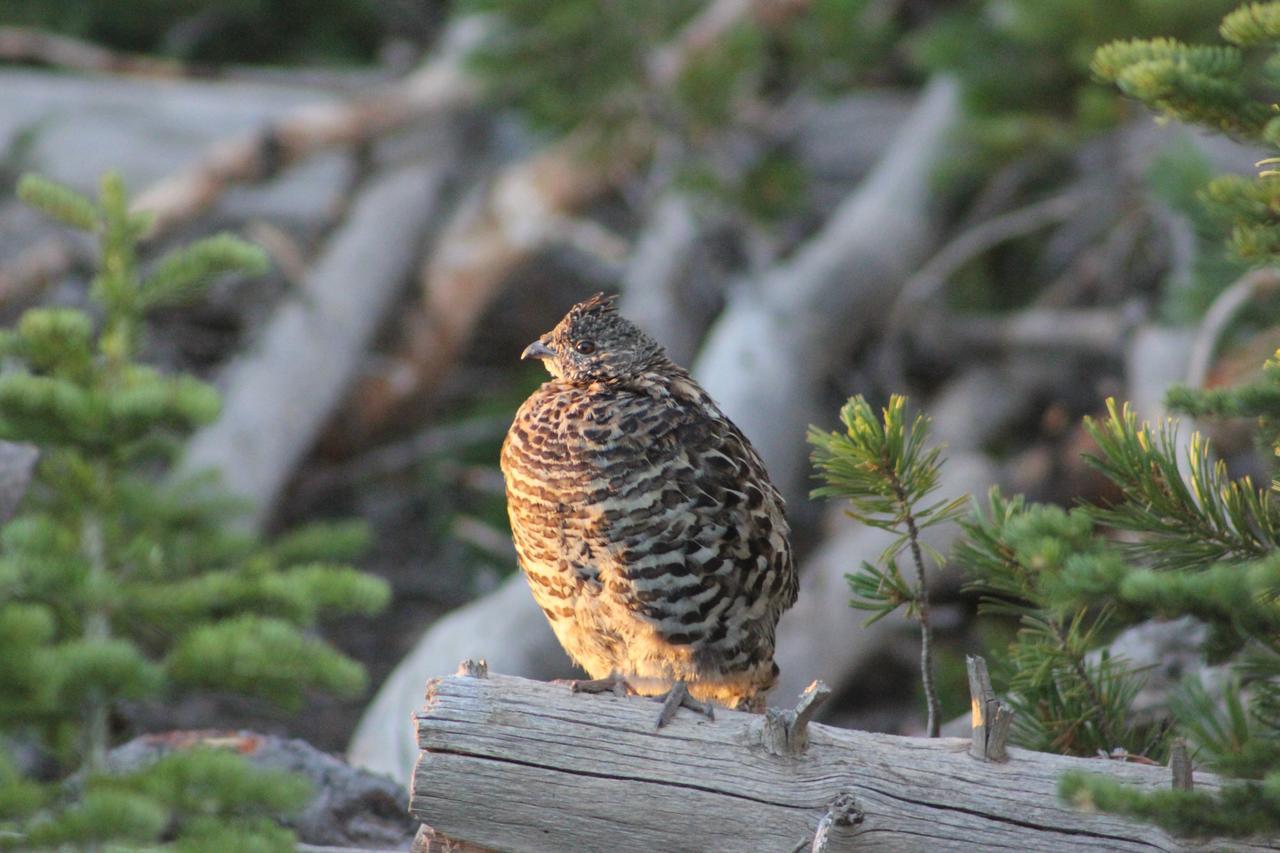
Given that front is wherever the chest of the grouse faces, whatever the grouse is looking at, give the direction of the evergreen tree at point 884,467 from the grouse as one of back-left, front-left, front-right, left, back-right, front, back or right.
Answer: left

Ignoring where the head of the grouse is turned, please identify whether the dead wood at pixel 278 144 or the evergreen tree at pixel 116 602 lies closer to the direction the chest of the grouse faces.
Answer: the evergreen tree

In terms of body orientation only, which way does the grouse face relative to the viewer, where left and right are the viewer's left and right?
facing the viewer and to the left of the viewer

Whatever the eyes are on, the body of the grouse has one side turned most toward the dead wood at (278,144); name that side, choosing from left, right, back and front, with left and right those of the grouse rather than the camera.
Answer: right

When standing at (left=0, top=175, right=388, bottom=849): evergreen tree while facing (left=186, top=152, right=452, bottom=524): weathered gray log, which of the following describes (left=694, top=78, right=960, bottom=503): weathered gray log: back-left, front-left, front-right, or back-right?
front-right

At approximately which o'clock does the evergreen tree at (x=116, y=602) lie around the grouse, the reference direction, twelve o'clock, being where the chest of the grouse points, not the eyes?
The evergreen tree is roughly at 2 o'clock from the grouse.

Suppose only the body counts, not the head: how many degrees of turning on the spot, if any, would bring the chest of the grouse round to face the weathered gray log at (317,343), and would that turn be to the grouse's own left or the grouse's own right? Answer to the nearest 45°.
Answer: approximately 90° to the grouse's own right

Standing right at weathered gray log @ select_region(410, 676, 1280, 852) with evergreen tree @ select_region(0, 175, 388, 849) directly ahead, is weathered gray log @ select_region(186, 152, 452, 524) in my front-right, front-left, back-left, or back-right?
front-right

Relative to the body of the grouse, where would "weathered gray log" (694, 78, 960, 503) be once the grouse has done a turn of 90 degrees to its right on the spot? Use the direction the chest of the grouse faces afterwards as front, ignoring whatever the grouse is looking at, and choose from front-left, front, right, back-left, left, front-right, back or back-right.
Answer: front-right
